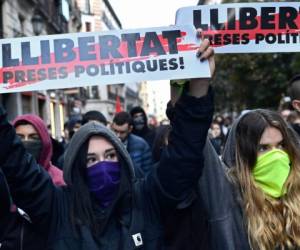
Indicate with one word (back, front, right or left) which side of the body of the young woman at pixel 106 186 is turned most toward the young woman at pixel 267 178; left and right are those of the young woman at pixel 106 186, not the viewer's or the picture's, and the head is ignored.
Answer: left

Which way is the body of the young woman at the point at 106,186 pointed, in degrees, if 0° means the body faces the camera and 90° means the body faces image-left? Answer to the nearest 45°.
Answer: approximately 0°
